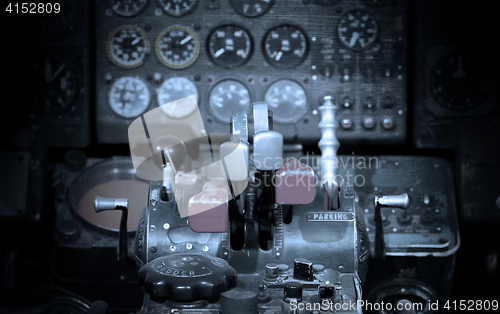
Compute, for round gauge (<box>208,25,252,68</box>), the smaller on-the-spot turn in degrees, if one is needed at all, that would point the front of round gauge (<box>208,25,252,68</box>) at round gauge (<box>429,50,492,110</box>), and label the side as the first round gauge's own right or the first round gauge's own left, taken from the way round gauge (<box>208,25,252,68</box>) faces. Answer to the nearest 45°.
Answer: approximately 90° to the first round gauge's own left

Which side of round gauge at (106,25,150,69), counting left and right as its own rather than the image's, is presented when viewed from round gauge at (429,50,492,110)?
left

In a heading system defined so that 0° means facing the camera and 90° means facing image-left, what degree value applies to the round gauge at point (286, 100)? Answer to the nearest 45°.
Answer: approximately 0°

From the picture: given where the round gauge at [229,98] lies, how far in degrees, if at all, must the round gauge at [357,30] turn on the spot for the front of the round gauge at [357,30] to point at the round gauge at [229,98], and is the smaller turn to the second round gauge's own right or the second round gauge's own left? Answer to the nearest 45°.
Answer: approximately 90° to the second round gauge's own right
